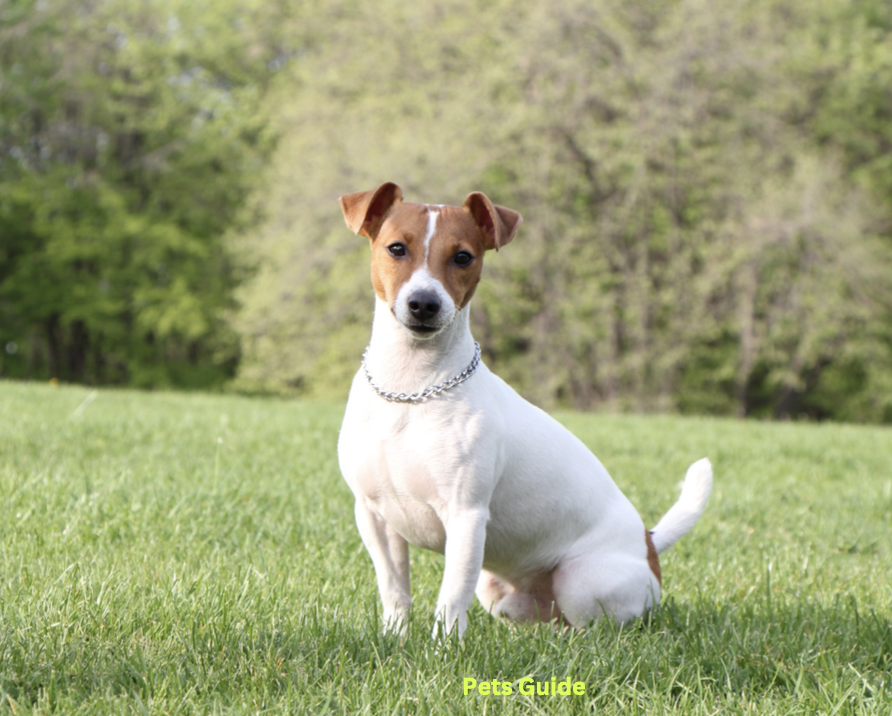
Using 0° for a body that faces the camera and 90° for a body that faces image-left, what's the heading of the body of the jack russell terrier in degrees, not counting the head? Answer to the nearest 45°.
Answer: approximately 45°
